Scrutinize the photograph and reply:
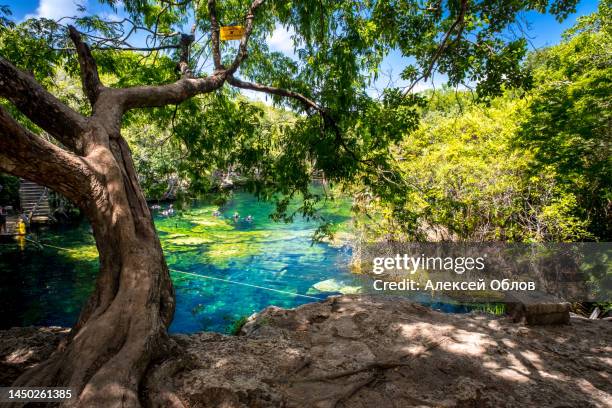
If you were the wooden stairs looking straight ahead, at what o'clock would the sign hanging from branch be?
The sign hanging from branch is roughly at 12 o'clock from the wooden stairs.
